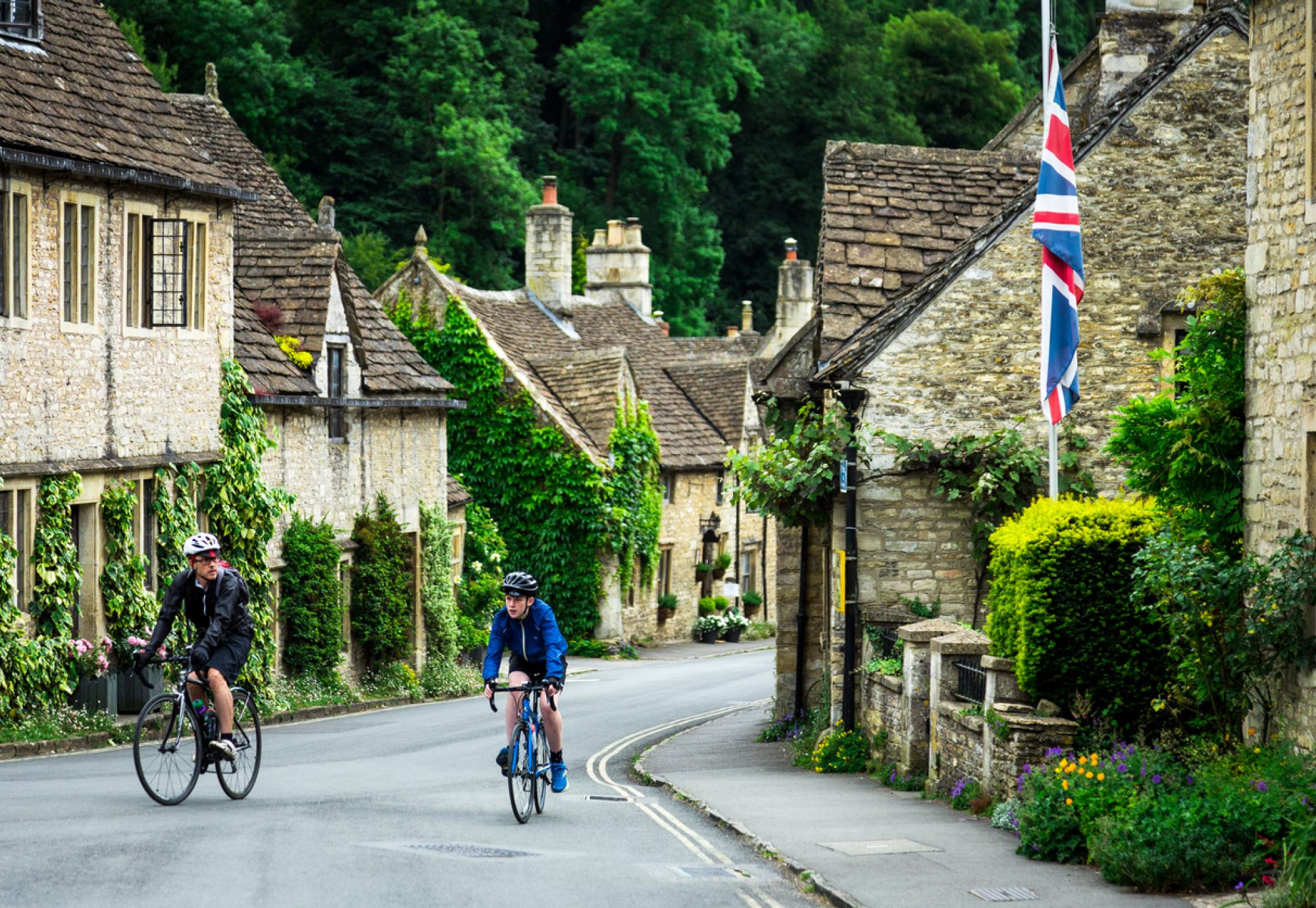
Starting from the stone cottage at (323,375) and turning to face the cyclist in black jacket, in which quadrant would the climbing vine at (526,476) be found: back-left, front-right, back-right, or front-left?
back-left

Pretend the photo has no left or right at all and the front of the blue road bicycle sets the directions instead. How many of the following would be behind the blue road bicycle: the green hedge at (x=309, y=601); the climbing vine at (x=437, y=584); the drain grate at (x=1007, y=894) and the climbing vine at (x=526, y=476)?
3

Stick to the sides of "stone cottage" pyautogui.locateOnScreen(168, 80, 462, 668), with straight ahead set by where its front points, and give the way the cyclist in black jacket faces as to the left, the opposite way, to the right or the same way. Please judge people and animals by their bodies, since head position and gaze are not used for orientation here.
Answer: to the right

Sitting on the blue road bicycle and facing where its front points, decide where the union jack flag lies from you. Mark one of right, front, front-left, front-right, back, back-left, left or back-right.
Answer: back-left

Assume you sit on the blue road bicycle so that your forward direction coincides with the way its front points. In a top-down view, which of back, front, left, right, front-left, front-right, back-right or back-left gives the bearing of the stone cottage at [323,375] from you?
back

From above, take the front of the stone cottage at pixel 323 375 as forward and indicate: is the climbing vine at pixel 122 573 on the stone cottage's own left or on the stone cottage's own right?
on the stone cottage's own right

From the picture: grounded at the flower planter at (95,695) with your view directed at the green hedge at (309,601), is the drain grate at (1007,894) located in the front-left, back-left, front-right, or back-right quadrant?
back-right

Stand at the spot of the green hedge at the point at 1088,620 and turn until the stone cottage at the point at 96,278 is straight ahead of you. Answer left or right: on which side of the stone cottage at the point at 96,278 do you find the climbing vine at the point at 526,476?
right

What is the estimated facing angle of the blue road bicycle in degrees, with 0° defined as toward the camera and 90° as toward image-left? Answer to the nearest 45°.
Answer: approximately 0°

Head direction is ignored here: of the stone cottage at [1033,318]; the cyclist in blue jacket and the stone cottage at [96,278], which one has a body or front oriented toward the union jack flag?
the stone cottage at [96,278]

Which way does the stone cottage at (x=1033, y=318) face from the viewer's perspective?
to the viewer's left
